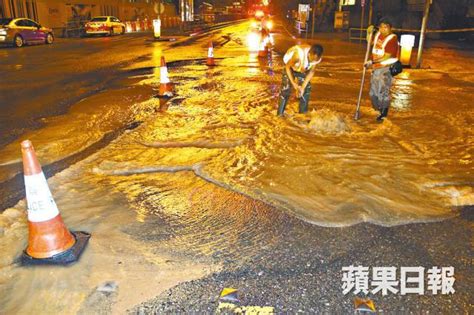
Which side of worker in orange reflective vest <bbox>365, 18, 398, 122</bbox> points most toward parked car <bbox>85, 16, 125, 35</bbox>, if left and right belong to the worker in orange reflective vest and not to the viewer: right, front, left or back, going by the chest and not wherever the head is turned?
right

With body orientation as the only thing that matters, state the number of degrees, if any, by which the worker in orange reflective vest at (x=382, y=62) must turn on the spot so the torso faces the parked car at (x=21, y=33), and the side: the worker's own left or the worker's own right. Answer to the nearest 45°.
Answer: approximately 90° to the worker's own right

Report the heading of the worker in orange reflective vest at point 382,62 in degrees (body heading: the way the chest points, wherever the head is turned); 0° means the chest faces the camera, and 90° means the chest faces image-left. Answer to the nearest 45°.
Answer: approximately 45°

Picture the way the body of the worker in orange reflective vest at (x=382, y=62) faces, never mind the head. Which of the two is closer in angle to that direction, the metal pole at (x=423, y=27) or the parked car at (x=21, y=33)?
the parked car

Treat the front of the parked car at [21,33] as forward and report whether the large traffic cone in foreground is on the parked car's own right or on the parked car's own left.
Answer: on the parked car's own right

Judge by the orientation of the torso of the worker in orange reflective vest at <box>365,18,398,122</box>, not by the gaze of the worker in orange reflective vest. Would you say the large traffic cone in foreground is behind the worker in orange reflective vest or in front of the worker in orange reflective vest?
in front

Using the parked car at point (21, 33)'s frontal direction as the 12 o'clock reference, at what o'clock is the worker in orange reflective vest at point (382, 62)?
The worker in orange reflective vest is roughly at 4 o'clock from the parked car.

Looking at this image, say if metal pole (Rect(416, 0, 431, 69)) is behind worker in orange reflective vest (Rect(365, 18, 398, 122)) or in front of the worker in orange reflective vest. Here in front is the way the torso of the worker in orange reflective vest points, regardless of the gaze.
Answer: behind

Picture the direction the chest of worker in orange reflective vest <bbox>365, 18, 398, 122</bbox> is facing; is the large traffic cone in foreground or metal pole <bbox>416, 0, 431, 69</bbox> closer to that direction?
the large traffic cone in foreground
